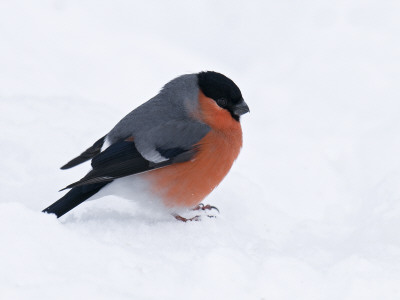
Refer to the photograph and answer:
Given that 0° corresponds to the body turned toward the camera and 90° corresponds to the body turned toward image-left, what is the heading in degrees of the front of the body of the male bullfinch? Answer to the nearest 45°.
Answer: approximately 270°
